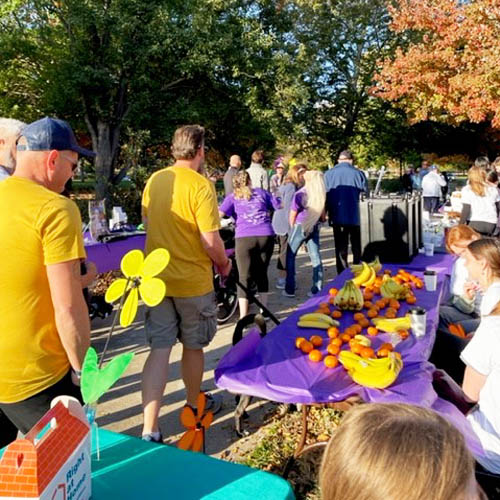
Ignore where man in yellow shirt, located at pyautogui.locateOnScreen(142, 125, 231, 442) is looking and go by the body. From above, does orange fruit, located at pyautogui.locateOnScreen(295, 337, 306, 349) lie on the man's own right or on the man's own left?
on the man's own right

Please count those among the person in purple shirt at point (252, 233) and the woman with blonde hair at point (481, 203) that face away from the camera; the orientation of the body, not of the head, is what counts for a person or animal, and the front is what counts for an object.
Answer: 2

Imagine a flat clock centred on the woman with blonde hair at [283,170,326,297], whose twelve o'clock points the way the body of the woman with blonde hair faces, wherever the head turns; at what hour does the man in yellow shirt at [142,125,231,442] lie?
The man in yellow shirt is roughly at 8 o'clock from the woman with blonde hair.

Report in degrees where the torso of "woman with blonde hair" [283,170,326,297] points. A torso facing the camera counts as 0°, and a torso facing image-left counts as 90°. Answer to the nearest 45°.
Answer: approximately 135°

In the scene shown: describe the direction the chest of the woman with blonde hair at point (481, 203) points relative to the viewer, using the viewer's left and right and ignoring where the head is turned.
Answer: facing away from the viewer

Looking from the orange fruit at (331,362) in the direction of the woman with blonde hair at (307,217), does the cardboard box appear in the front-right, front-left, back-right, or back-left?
back-left

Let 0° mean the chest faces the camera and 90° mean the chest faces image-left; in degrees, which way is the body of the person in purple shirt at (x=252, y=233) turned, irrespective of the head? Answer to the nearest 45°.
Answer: approximately 180°

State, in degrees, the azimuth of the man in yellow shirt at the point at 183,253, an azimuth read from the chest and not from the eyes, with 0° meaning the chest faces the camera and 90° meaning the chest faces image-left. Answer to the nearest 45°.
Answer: approximately 225°

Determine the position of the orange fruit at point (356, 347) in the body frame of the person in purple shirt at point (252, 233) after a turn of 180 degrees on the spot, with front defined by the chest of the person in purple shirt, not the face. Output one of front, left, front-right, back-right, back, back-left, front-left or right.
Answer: front

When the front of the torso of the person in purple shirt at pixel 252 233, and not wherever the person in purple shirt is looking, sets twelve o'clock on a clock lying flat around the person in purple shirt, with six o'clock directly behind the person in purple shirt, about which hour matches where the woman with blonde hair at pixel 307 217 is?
The woman with blonde hair is roughly at 1 o'clock from the person in purple shirt.
